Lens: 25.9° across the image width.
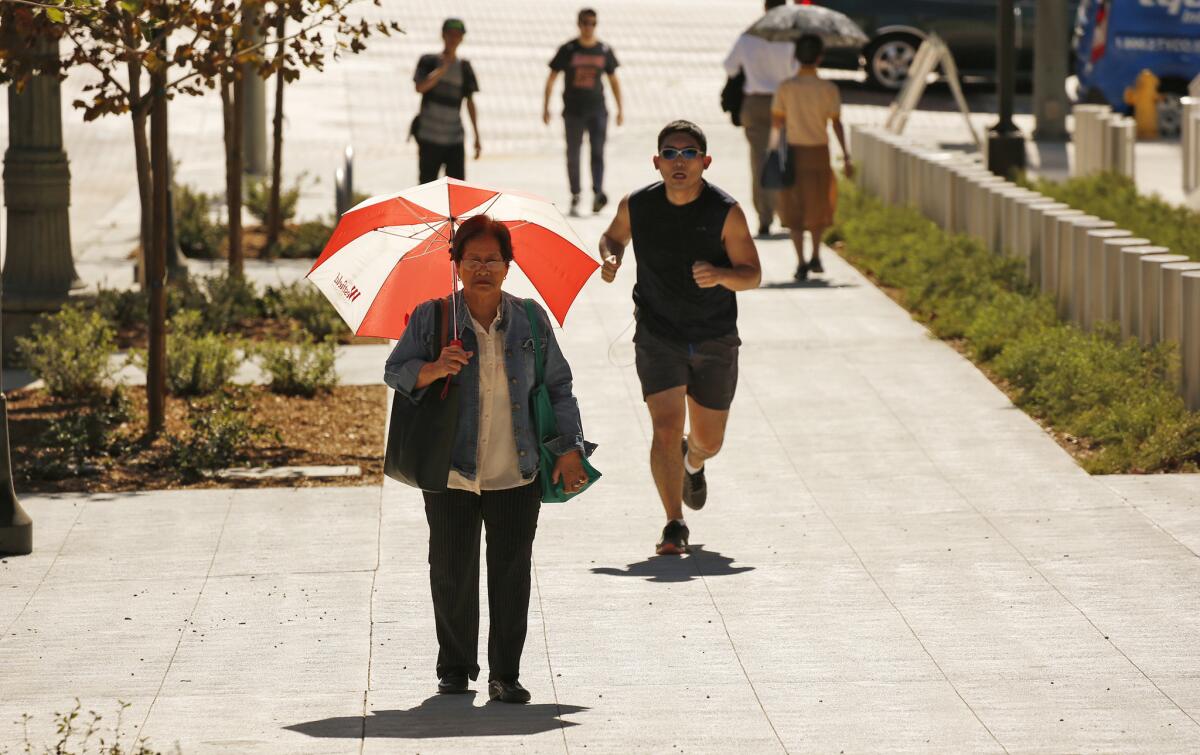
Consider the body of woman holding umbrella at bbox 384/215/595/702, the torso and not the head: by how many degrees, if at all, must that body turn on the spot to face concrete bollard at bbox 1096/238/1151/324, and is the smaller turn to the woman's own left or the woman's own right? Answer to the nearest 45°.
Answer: approximately 135° to the woman's own left

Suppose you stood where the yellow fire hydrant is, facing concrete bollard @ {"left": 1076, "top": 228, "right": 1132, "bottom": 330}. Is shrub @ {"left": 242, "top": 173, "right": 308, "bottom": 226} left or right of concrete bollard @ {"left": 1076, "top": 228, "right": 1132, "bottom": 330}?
right

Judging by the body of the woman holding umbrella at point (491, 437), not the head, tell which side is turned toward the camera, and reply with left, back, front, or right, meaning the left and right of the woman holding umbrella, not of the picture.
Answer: front

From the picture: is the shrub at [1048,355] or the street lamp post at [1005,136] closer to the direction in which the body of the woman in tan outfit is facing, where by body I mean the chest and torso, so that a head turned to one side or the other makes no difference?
the street lamp post

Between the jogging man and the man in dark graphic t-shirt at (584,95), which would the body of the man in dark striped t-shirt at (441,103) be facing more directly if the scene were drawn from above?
the jogging man

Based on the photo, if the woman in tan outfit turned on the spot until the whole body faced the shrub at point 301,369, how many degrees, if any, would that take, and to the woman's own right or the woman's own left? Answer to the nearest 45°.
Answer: approximately 135° to the woman's own left

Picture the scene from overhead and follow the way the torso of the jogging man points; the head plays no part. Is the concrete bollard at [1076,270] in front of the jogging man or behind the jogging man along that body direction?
behind

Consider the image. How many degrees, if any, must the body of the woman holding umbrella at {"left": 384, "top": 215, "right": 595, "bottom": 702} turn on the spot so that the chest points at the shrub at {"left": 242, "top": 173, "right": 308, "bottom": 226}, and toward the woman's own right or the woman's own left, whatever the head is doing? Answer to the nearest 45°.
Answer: approximately 180°

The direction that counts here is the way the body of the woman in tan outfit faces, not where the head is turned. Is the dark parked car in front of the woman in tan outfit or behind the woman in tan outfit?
in front

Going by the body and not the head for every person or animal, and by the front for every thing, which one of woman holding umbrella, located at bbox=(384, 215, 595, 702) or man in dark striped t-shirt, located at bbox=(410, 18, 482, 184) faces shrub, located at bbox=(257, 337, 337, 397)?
the man in dark striped t-shirt

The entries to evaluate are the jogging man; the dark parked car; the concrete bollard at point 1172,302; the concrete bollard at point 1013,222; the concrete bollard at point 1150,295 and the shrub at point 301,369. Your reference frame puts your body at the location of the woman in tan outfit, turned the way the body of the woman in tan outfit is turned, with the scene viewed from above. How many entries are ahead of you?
1

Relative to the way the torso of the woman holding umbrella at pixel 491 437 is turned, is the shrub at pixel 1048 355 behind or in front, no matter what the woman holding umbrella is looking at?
behind

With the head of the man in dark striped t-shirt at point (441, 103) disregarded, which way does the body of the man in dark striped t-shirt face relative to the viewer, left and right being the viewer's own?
facing the viewer

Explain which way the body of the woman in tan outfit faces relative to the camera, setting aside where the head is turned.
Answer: away from the camera

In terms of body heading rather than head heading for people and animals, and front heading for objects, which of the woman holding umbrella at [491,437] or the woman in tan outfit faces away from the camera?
the woman in tan outfit

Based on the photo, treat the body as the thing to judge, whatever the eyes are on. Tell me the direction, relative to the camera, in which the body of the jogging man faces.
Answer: toward the camera

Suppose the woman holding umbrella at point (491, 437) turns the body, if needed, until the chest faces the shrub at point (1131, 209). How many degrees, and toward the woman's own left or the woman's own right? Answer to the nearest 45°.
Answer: approximately 135° to the woman's own left

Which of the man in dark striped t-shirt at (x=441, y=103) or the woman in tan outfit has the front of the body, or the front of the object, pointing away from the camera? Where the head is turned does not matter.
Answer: the woman in tan outfit
